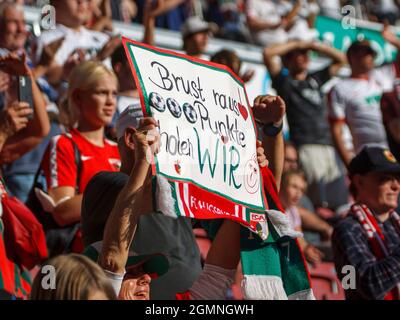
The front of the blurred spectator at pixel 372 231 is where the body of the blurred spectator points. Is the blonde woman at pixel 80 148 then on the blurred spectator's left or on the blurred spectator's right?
on the blurred spectator's right

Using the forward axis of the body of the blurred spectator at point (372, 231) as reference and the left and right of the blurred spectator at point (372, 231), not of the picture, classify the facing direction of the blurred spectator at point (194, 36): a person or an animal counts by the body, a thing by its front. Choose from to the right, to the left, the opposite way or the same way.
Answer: the same way

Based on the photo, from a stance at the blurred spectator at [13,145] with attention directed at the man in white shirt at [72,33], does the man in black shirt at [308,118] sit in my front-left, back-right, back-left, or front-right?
front-right

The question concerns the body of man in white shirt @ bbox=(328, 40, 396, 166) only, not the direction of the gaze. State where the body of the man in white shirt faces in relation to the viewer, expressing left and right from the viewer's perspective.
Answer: facing the viewer and to the right of the viewer

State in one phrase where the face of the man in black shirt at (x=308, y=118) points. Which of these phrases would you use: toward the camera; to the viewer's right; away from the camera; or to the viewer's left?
toward the camera

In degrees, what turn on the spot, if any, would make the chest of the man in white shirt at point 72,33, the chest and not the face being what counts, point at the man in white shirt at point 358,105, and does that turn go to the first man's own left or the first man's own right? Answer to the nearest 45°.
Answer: approximately 45° to the first man's own left

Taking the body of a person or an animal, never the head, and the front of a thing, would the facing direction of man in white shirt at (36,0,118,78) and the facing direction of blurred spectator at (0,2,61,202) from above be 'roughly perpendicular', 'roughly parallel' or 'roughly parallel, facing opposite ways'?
roughly parallel

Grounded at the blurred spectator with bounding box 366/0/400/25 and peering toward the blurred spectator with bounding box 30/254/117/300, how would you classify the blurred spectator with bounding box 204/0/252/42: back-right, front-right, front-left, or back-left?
front-right

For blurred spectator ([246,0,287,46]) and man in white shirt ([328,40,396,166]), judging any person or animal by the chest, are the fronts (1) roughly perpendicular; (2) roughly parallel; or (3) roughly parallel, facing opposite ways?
roughly parallel
